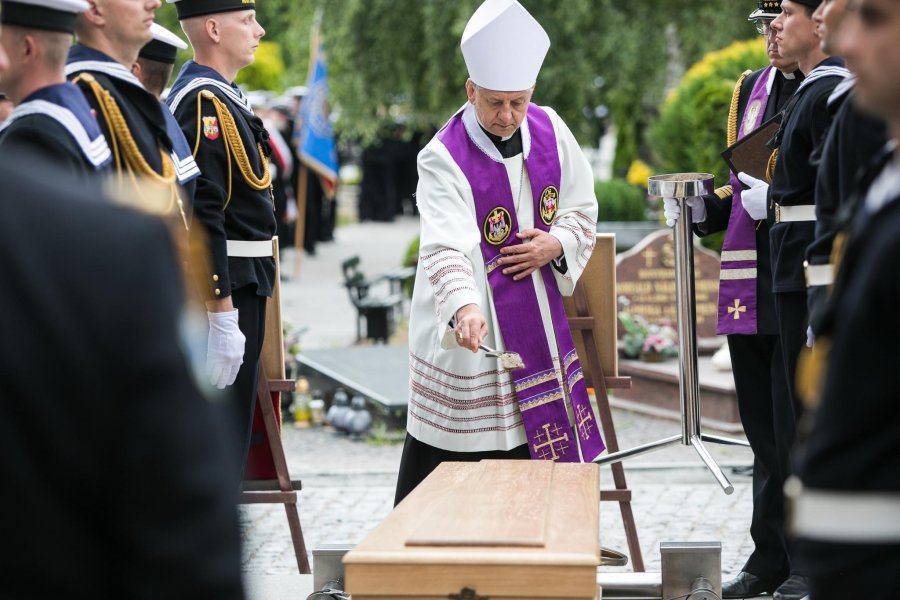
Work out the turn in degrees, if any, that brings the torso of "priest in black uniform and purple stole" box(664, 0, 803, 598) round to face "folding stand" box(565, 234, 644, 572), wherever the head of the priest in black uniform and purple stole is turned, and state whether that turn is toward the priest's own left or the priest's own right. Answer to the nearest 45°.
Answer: approximately 45° to the priest's own right

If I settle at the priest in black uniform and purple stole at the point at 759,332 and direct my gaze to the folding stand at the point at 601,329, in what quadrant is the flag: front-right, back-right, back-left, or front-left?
front-right

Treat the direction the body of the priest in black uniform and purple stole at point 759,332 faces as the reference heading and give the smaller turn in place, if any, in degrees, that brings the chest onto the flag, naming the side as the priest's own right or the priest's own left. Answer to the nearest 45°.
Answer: approximately 90° to the priest's own right

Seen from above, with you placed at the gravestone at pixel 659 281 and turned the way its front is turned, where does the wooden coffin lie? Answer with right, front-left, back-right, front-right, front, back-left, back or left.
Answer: front

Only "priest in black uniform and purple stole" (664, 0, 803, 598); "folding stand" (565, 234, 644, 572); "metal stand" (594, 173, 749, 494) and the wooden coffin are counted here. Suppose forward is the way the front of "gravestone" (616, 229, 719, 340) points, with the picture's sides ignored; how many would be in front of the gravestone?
4

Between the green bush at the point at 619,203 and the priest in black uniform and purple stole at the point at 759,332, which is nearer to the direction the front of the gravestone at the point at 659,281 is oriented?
the priest in black uniform and purple stole

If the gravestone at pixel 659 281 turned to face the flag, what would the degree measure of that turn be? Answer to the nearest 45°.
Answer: approximately 135° to its right

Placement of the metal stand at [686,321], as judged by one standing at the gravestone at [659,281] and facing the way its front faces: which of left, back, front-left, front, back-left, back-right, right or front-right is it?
front

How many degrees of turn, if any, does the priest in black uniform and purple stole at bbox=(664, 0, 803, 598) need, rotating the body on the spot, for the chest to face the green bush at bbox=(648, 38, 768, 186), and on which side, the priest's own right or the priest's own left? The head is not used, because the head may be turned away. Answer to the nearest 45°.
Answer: approximately 135° to the priest's own right

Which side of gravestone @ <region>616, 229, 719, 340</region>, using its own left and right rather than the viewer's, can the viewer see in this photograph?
front

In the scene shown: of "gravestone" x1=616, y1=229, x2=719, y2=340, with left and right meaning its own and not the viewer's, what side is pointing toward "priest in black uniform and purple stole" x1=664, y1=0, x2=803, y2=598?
front

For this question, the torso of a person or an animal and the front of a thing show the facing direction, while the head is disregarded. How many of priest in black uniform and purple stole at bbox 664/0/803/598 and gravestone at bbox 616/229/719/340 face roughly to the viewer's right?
0

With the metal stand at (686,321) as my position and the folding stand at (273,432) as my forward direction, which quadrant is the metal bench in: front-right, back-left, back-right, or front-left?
front-right

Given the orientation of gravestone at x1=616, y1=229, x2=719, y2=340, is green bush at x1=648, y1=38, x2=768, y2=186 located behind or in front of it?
behind

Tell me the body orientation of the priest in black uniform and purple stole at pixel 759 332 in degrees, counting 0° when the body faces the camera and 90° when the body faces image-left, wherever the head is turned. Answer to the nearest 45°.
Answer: approximately 45°

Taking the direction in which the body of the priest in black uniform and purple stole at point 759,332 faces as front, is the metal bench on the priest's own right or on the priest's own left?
on the priest's own right
